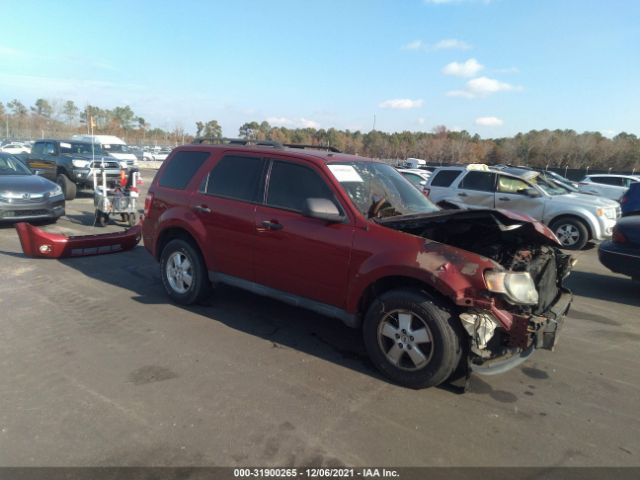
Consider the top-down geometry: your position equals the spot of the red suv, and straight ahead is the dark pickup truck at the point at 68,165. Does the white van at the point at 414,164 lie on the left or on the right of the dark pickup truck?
right

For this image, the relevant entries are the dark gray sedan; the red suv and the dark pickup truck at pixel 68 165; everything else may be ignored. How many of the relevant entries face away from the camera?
0

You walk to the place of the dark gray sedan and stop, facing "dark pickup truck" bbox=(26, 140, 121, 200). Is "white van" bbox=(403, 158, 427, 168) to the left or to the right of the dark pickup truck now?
right

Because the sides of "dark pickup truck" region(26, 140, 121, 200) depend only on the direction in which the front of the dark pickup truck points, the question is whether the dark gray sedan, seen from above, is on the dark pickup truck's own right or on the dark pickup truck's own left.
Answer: on the dark pickup truck's own right

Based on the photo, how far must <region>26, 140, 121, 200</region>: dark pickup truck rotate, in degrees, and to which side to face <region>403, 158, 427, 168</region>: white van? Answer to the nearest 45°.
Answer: approximately 90° to its left

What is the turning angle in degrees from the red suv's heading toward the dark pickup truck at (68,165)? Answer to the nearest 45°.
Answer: approximately 180°

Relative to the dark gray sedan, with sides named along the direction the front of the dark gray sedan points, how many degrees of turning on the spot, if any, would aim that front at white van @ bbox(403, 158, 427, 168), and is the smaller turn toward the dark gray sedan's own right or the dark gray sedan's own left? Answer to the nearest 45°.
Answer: approximately 90° to the dark gray sedan's own left

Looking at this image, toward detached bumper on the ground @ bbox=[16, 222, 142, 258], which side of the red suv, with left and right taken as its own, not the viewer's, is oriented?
back

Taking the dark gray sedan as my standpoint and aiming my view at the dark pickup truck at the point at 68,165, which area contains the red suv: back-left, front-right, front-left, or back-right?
back-right

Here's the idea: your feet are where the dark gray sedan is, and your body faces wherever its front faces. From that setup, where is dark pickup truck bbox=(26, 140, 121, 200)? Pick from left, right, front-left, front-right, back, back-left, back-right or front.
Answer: back-left

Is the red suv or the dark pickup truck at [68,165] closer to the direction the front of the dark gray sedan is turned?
the red suv

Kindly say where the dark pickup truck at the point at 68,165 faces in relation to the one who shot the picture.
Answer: facing the viewer and to the right of the viewer
